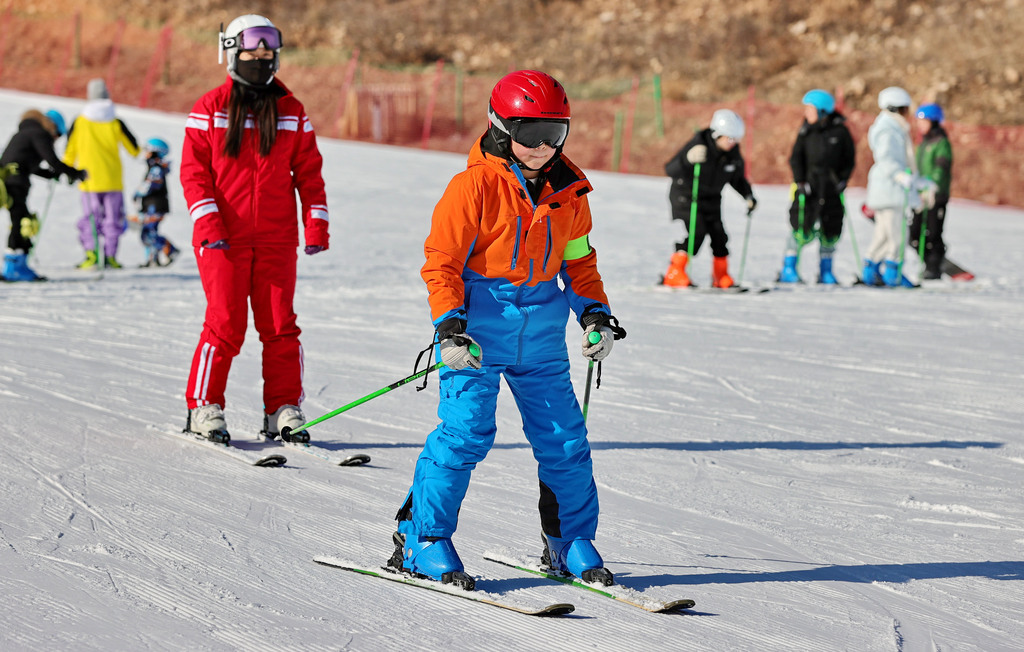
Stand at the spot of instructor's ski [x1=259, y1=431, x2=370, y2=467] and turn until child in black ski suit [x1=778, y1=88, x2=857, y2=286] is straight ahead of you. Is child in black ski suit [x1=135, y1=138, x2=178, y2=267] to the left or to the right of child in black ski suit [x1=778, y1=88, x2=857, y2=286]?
left

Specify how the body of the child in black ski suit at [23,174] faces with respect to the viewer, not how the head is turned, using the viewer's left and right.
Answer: facing to the right of the viewer

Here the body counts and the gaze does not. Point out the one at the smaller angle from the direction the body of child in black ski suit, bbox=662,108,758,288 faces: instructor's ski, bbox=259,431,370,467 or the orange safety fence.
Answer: the instructor's ski

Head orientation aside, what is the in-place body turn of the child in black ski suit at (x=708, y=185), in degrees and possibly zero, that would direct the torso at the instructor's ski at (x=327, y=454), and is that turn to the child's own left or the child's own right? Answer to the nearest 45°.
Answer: approximately 45° to the child's own right

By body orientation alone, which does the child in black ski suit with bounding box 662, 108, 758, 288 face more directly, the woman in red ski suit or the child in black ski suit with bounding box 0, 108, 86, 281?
the woman in red ski suit

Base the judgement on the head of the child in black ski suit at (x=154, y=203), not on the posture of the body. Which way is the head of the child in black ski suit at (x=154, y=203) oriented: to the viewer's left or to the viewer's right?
to the viewer's left

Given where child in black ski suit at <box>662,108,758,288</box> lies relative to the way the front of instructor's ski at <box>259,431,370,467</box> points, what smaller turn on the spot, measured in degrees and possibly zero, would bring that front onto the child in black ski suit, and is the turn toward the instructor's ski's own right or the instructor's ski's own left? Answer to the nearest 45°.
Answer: approximately 90° to the instructor's ski's own left
